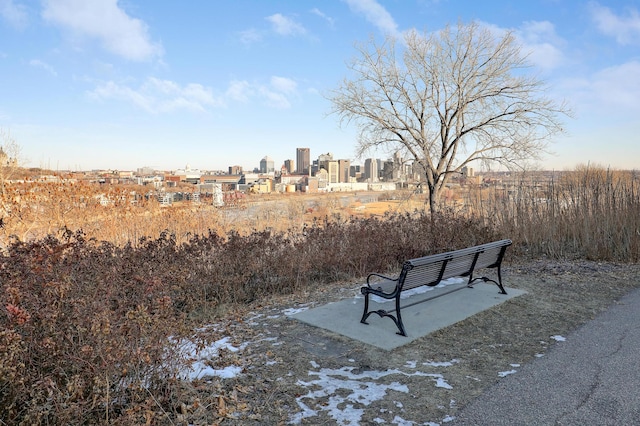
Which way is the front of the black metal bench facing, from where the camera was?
facing away from the viewer and to the left of the viewer
